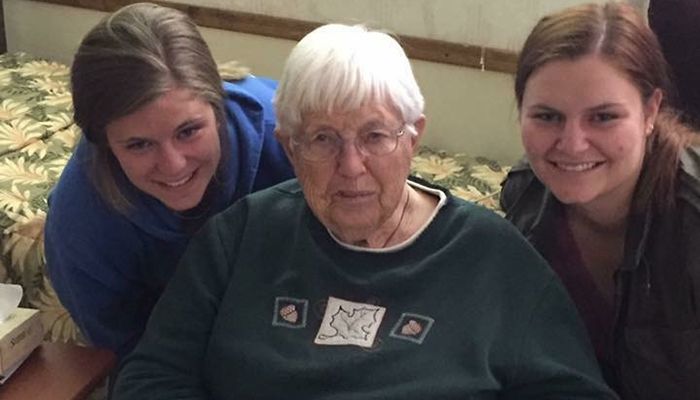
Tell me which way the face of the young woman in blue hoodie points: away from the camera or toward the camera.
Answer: toward the camera

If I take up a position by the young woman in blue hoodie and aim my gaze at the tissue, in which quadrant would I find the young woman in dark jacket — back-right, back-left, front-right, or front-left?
back-left

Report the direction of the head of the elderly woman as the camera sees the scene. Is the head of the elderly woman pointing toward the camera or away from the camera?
toward the camera

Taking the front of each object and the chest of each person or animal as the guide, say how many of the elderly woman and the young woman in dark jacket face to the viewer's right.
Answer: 0

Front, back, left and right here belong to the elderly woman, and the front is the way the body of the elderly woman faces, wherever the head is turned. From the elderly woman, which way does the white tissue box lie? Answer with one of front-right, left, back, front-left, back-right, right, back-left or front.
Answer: right

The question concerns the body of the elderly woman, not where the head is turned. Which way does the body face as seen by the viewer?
toward the camera

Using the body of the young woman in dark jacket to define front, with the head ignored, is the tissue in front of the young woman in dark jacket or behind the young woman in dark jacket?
in front

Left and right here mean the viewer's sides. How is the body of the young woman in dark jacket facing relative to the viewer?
facing the viewer and to the left of the viewer
